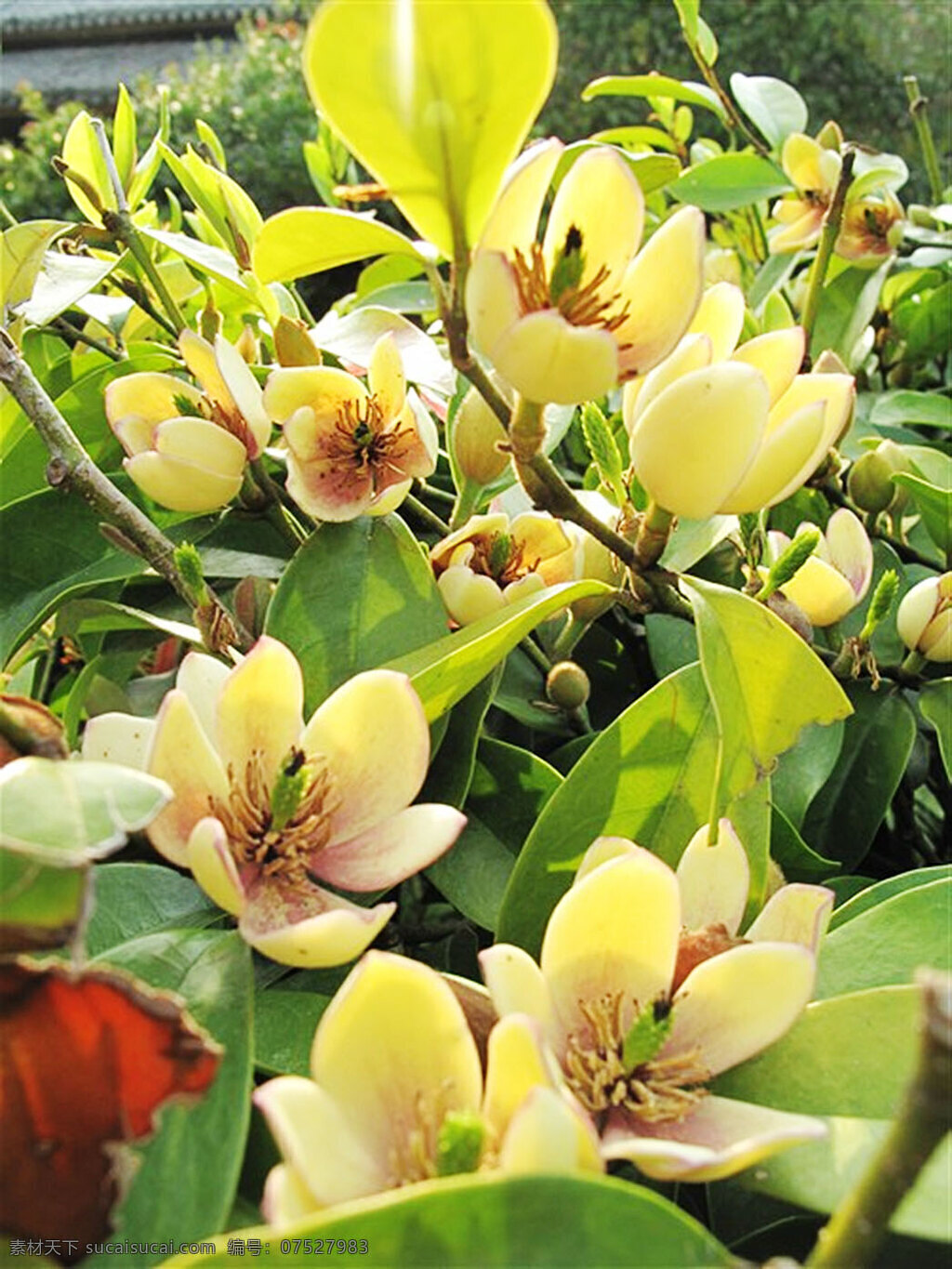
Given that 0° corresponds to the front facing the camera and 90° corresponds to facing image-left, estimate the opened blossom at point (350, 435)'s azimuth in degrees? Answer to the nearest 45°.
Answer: approximately 0°

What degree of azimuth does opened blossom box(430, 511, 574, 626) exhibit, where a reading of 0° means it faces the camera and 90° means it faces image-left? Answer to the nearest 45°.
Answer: approximately 0°

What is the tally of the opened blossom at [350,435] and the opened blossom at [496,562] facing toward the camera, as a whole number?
2
